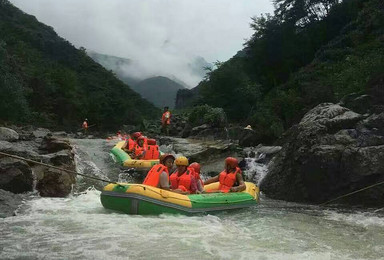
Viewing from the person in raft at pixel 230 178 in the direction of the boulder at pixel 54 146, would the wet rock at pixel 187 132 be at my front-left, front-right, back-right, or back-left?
front-right

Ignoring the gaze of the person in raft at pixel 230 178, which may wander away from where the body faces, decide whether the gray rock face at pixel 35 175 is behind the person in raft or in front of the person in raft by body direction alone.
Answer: in front

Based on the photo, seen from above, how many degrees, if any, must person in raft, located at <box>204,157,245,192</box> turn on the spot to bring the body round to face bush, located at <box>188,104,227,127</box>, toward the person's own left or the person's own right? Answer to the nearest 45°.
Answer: approximately 135° to the person's own right

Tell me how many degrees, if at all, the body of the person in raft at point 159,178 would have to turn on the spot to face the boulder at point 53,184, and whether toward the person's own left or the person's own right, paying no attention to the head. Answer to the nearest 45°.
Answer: approximately 135° to the person's own left

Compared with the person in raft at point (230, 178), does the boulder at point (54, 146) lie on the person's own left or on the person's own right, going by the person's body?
on the person's own right

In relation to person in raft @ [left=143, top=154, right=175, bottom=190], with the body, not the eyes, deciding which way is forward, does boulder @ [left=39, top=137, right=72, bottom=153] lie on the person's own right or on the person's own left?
on the person's own left

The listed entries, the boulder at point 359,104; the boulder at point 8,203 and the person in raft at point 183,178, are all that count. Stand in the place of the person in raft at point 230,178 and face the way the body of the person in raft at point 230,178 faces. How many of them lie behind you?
1

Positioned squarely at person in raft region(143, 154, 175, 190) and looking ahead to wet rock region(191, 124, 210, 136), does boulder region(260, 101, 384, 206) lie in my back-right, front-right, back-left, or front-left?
front-right

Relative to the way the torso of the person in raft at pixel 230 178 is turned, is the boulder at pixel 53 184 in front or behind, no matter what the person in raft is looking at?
in front

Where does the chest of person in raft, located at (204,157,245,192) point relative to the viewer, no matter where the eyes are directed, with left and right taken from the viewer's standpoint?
facing the viewer and to the left of the viewer
